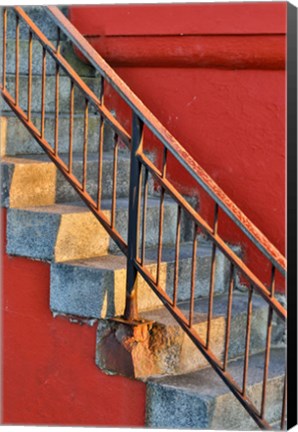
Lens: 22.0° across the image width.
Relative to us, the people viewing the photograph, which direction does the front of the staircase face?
facing the viewer and to the right of the viewer
